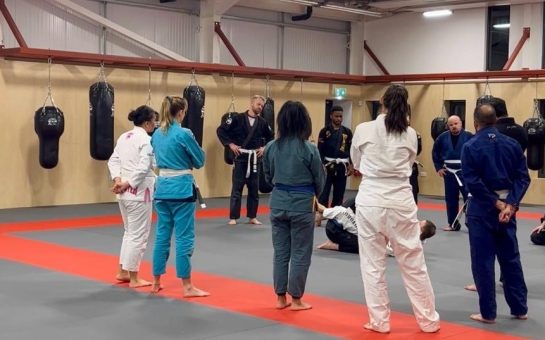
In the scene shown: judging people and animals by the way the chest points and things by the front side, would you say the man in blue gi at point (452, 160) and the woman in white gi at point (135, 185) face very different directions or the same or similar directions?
very different directions

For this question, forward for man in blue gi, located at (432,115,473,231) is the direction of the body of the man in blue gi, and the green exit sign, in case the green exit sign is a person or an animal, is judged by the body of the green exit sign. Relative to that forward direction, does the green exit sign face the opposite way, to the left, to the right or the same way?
the same way

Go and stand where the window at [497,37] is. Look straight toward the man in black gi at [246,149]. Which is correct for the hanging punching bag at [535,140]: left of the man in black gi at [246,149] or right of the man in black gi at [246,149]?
left

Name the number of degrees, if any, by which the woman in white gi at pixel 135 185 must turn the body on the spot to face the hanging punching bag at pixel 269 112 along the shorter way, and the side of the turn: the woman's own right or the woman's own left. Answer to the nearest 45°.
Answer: approximately 45° to the woman's own left

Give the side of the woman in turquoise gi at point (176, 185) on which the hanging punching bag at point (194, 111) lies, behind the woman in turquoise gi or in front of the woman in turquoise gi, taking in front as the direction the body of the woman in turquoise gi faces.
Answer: in front

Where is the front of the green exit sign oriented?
toward the camera

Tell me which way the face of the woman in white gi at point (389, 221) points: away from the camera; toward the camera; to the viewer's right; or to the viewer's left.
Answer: away from the camera

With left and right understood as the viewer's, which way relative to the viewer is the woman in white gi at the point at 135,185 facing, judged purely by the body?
facing away from the viewer and to the right of the viewer

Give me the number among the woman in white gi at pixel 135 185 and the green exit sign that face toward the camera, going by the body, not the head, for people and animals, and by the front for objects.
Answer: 1

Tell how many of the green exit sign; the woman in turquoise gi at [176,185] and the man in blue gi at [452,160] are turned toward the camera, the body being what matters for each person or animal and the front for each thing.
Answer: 2

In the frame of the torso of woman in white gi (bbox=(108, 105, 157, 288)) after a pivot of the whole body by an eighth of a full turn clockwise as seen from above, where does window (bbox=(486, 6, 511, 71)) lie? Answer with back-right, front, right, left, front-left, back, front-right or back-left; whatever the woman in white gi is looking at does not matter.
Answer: front-left

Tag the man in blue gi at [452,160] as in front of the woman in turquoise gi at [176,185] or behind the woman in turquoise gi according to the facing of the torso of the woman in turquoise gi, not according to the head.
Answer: in front

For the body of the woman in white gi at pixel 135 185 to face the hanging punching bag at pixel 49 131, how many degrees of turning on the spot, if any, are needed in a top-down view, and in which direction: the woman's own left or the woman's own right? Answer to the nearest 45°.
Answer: approximately 45° to the woman's own left

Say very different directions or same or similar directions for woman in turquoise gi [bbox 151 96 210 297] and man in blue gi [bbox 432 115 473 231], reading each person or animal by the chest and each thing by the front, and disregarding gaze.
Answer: very different directions

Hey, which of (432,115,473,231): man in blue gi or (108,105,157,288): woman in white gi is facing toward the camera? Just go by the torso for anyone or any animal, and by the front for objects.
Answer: the man in blue gi

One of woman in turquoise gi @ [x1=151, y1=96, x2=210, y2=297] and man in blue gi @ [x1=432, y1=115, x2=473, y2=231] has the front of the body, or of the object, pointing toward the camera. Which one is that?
the man in blue gi
